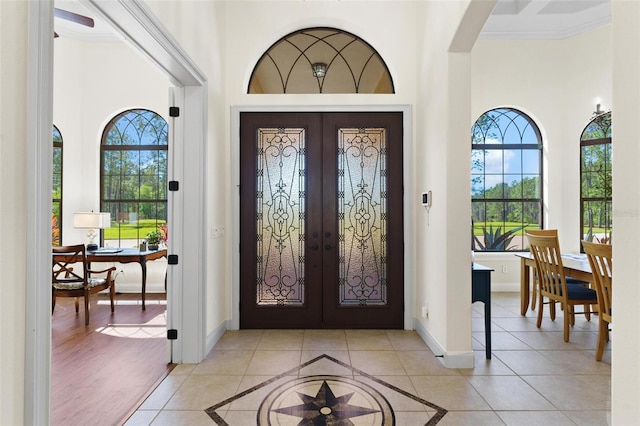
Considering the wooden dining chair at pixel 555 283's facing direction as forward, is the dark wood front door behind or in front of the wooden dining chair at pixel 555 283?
behind

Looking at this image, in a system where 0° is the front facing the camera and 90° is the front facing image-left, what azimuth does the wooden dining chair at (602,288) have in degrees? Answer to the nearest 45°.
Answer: approximately 225°

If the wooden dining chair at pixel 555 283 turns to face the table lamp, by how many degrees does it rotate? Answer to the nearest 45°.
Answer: approximately 135° to its left

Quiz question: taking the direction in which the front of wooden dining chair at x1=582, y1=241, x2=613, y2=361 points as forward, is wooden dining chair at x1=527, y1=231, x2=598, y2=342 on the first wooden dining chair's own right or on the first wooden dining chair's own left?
on the first wooden dining chair's own left

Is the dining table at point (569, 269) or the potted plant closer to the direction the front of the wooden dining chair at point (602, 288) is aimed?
the dining table

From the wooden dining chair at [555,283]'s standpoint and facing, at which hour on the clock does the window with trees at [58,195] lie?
The window with trees is roughly at 7 o'clock from the wooden dining chair.

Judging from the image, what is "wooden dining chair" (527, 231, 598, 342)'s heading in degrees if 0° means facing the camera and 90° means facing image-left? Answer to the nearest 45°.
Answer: approximately 225°
